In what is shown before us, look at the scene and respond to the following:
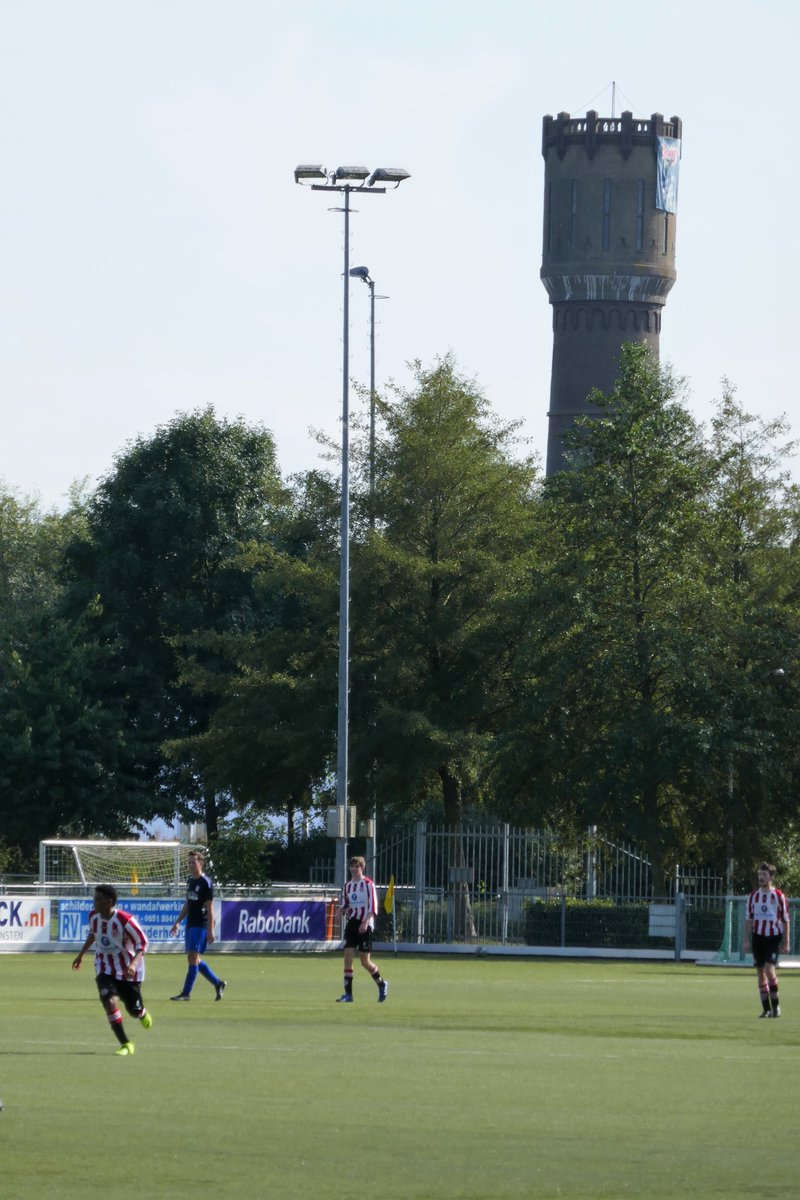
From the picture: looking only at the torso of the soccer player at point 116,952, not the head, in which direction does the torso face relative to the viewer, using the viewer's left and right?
facing the viewer and to the left of the viewer

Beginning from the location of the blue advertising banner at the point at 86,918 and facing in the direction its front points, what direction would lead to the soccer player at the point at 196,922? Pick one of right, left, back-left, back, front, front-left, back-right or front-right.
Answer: front

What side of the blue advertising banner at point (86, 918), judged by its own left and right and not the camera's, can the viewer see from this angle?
front

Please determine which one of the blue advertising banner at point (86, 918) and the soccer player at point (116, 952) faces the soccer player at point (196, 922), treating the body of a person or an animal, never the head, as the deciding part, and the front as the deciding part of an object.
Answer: the blue advertising banner

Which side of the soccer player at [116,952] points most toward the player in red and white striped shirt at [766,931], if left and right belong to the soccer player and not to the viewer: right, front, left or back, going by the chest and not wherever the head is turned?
back

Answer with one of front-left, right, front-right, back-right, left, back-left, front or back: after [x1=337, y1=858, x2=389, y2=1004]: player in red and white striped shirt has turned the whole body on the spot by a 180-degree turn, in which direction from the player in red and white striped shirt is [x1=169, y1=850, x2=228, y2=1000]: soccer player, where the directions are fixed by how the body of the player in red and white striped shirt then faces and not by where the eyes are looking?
back-left

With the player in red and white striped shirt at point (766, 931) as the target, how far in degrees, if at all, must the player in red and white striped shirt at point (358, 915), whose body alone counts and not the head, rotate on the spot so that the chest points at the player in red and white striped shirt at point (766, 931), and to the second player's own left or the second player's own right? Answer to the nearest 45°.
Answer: approximately 135° to the second player's own left

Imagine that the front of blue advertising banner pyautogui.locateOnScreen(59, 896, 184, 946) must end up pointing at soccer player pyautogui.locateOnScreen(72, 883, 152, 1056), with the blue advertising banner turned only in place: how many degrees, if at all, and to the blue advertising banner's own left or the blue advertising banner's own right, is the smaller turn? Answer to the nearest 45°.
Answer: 0° — it already faces them

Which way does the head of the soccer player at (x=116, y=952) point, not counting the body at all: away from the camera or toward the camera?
toward the camera
